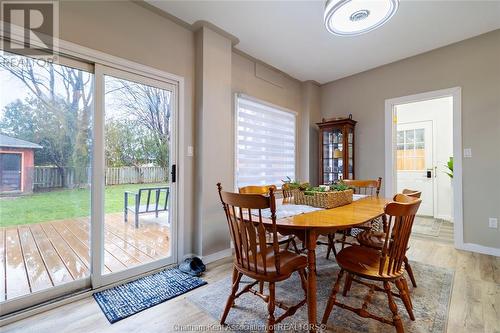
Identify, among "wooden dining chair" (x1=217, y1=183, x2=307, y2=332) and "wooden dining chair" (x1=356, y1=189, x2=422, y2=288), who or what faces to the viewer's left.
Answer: "wooden dining chair" (x1=356, y1=189, x2=422, y2=288)

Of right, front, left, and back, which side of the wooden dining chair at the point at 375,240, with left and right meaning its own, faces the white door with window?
right

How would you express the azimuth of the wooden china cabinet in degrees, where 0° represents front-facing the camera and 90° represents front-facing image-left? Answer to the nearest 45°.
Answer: approximately 45°

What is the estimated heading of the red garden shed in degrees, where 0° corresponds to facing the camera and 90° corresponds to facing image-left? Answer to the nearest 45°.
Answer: approximately 0°

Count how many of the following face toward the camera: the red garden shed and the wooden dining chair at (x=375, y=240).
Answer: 1

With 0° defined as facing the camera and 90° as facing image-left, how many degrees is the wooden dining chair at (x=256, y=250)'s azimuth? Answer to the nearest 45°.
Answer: approximately 225°

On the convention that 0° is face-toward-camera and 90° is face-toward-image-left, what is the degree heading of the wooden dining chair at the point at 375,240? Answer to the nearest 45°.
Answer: approximately 90°

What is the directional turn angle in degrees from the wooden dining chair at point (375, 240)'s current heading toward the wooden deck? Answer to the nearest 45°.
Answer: approximately 45° to its left

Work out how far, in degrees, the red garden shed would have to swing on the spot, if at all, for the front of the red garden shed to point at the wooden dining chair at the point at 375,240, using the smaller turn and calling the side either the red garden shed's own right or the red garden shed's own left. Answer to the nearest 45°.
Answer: approximately 45° to the red garden shed's own left
